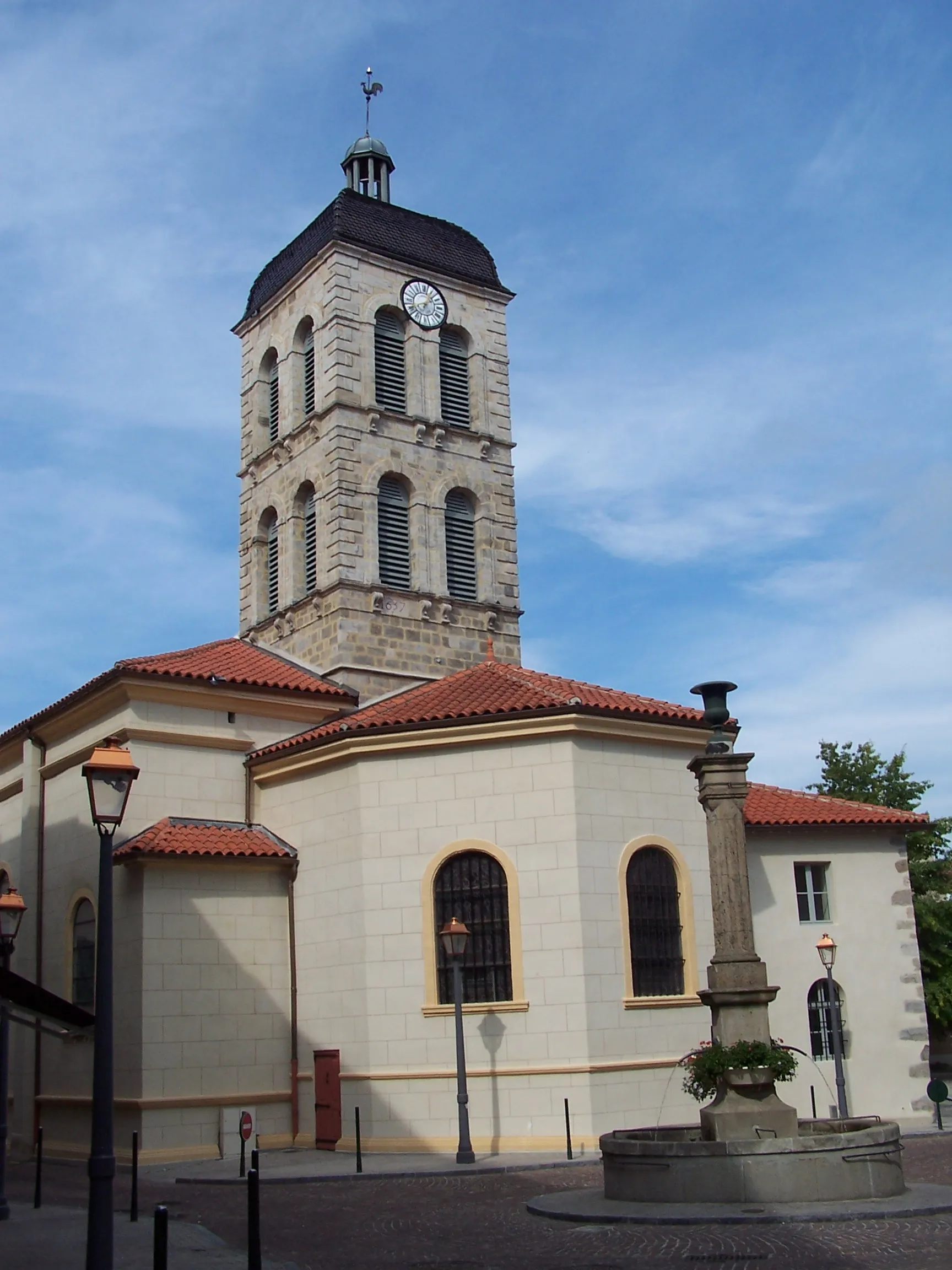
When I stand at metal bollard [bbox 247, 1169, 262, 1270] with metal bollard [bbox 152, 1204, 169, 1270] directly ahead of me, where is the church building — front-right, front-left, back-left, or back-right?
back-right

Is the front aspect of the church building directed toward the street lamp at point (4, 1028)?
no

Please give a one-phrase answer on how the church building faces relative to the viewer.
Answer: facing away from the viewer and to the left of the viewer

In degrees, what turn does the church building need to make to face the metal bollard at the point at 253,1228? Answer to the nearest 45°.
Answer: approximately 135° to its left

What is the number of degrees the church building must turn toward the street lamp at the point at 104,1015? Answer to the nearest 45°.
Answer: approximately 135° to its left

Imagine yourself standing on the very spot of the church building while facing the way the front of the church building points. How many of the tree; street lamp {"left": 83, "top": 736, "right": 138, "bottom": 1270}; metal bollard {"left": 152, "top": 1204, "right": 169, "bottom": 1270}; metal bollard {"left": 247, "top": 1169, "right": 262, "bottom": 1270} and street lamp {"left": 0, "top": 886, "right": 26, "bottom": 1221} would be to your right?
1

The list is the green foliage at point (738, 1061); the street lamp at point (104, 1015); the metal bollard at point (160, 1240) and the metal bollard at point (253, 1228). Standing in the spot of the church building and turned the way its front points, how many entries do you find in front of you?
0

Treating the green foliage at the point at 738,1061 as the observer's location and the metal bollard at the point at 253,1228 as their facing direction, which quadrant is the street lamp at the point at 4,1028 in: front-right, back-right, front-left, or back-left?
front-right

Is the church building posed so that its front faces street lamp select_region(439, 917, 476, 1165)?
no

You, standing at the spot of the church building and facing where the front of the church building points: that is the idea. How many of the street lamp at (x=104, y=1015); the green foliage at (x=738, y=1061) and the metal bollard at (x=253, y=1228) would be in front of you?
0

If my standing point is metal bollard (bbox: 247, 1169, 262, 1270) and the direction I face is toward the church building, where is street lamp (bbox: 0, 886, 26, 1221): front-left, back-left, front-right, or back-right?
front-left

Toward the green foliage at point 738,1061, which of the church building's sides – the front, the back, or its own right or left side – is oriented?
back

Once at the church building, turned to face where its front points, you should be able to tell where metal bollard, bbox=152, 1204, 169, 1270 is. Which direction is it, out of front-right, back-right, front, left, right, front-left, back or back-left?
back-left
